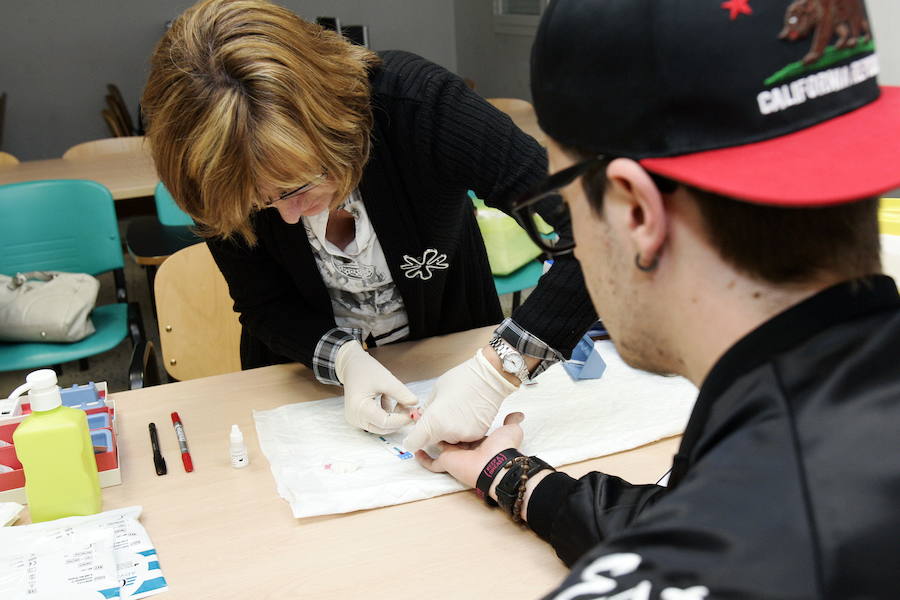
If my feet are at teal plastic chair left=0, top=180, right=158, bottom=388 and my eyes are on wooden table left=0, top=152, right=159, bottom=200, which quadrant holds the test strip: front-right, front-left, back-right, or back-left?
back-right

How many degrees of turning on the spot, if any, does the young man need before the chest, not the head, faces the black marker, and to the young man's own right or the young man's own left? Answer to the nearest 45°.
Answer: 0° — they already face it

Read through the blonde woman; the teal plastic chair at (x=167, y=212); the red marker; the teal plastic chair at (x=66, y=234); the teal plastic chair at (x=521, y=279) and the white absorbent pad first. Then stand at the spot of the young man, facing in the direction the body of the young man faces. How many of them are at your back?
0

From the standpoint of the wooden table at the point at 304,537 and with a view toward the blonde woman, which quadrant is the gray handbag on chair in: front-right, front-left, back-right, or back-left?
front-left

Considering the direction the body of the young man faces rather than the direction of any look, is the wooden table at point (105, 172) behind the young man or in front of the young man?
in front

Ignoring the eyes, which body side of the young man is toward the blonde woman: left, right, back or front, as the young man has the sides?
front

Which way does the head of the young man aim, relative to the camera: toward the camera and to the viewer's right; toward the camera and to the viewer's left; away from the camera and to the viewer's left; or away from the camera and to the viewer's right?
away from the camera and to the viewer's left

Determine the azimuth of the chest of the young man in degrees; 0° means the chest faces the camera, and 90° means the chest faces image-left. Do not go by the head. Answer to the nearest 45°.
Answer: approximately 135°

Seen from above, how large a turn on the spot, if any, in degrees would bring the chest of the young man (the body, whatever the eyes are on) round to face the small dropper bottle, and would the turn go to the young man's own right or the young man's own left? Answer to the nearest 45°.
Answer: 0° — they already face it

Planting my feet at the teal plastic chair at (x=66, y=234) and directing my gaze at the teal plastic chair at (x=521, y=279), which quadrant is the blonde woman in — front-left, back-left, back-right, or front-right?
front-right

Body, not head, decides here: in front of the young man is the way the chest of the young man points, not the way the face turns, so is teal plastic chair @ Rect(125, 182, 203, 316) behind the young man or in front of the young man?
in front

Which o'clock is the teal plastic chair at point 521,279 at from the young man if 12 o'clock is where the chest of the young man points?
The teal plastic chair is roughly at 1 o'clock from the young man.
